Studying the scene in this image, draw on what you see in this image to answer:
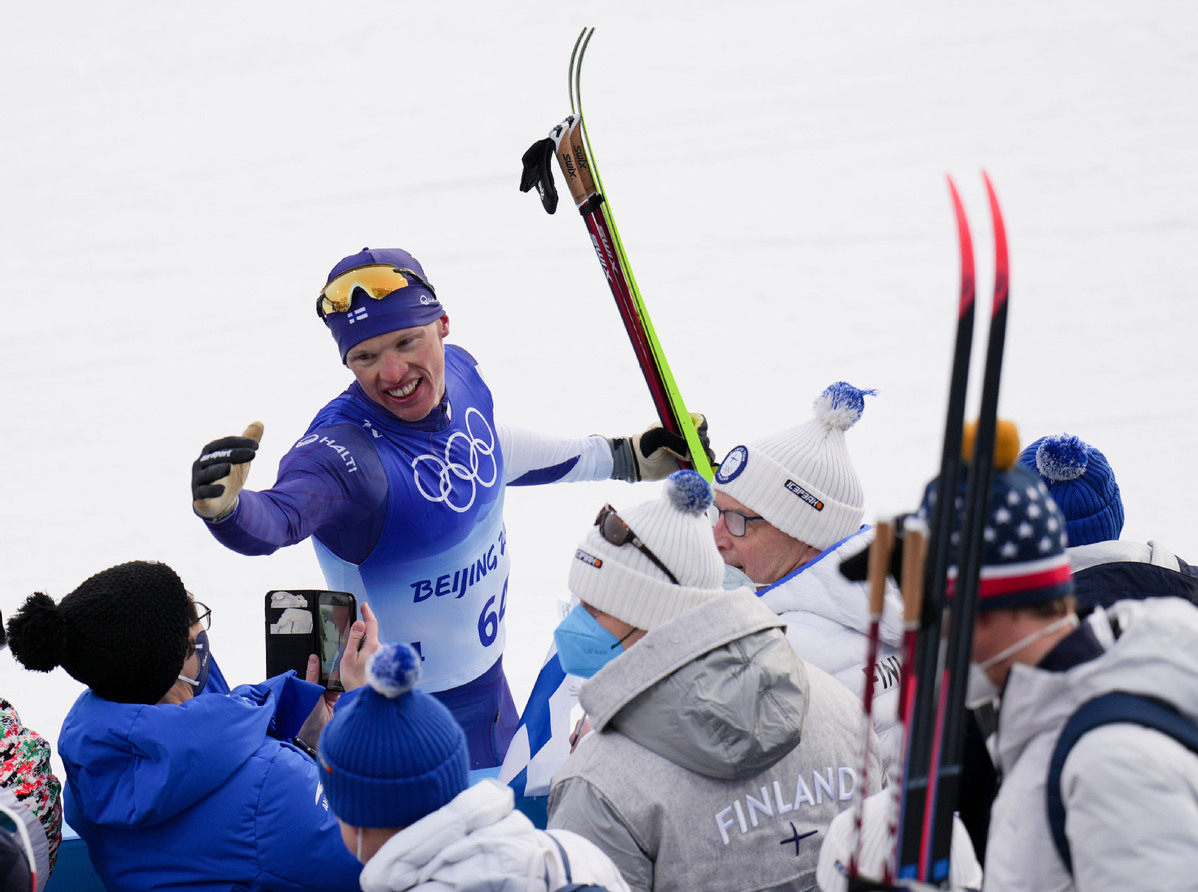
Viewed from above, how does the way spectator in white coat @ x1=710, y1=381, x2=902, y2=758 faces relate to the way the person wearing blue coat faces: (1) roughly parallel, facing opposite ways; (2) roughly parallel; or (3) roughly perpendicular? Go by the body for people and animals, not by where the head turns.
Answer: roughly perpendicular

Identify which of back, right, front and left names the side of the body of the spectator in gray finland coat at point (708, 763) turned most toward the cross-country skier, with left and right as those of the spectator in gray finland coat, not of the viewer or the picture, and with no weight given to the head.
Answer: front

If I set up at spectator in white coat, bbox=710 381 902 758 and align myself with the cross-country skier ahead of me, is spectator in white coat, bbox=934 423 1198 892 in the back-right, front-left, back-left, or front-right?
back-left

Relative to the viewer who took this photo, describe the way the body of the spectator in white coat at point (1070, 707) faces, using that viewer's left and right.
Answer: facing to the left of the viewer

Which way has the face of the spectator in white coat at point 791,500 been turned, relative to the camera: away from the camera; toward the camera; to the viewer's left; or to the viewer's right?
to the viewer's left

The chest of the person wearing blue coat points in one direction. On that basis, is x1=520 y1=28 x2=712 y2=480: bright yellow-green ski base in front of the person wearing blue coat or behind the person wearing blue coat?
in front

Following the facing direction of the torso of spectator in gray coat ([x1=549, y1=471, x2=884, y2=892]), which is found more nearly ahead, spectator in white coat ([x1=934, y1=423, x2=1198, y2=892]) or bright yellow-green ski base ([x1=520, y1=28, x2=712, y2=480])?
the bright yellow-green ski base

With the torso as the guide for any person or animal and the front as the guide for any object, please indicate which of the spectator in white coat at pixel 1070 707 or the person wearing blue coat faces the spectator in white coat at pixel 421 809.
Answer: the spectator in white coat at pixel 1070 707

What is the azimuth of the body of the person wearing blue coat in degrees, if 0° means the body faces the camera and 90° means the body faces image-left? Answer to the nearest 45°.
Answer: approximately 225°

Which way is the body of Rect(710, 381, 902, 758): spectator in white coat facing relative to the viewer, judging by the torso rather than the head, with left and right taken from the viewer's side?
facing to the left of the viewer

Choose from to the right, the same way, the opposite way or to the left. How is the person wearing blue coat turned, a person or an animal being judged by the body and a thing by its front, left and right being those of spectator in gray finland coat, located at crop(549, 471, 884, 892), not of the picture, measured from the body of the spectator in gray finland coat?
to the right

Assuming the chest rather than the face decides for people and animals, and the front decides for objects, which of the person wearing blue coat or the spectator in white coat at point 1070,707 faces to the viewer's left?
the spectator in white coat

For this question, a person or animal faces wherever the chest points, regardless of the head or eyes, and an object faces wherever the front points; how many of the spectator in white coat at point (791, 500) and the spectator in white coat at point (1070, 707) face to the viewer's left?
2
